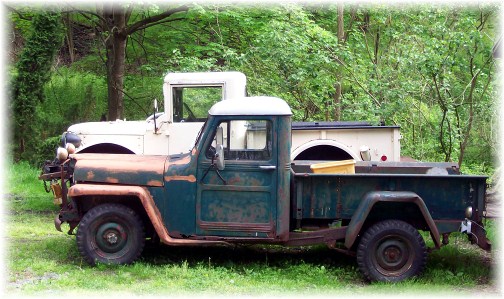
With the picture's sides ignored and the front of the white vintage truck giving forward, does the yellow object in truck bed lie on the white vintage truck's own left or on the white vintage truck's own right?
on the white vintage truck's own left

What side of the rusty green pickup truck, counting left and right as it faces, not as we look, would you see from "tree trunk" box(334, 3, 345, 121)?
right

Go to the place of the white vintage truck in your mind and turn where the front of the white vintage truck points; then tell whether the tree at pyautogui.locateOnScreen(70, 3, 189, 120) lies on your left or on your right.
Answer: on your right

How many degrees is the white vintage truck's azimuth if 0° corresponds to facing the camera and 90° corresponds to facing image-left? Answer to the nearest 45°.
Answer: approximately 90°

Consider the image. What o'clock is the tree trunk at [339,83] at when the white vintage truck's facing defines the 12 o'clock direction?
The tree trunk is roughly at 4 o'clock from the white vintage truck.

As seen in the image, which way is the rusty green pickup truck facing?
to the viewer's left

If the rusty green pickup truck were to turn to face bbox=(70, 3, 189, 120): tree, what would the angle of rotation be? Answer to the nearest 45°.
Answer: approximately 45° to its right

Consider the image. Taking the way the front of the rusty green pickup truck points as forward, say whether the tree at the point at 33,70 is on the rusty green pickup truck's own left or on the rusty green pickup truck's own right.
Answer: on the rusty green pickup truck's own right

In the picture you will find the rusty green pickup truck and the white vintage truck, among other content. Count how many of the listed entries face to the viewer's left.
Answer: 2

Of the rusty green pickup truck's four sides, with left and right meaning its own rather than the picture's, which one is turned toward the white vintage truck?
right

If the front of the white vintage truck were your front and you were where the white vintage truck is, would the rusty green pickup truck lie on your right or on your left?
on your left
